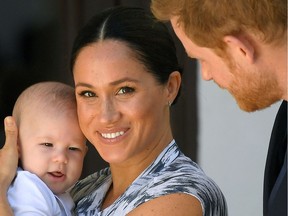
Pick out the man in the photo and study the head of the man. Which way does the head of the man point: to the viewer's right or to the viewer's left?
to the viewer's left

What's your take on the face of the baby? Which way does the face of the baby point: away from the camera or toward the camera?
toward the camera

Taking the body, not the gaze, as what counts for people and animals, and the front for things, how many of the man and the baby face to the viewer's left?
1

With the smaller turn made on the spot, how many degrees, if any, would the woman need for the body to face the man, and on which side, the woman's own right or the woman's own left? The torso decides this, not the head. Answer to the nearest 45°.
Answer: approximately 90° to the woman's own left

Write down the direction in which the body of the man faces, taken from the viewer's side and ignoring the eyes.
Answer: to the viewer's left

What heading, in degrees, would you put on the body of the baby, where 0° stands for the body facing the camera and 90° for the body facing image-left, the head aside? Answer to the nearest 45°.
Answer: approximately 315°

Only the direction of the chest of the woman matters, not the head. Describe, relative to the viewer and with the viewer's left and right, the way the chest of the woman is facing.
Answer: facing the viewer and to the left of the viewer

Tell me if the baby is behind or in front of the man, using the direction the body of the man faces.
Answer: in front
